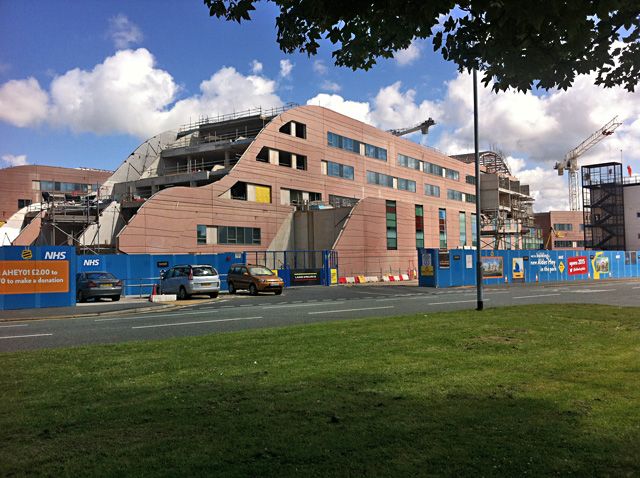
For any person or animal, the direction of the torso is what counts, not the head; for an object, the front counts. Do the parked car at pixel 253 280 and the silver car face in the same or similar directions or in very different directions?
very different directions

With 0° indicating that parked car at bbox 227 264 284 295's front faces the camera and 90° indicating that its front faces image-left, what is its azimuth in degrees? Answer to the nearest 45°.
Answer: approximately 315°

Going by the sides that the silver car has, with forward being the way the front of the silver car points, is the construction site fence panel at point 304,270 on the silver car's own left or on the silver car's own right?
on the silver car's own right

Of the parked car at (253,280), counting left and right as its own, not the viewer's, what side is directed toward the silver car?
right

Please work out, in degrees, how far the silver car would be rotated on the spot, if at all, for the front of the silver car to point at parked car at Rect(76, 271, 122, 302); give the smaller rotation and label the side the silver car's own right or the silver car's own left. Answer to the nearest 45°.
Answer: approximately 45° to the silver car's own left

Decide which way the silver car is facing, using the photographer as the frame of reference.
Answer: facing away from the viewer and to the left of the viewer

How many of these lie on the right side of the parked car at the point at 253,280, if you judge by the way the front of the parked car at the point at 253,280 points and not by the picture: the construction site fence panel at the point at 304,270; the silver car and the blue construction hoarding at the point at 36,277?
2

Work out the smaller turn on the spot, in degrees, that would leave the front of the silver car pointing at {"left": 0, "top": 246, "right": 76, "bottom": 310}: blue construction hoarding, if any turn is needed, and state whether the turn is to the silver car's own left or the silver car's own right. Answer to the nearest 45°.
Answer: approximately 90° to the silver car's own left

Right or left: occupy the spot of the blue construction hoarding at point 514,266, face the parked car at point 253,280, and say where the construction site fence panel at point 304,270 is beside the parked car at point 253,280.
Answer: right

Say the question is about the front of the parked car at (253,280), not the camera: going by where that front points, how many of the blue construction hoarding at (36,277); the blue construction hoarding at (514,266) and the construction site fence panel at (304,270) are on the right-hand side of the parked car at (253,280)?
1

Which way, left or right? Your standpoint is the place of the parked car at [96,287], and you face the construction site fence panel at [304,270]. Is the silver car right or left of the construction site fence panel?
right

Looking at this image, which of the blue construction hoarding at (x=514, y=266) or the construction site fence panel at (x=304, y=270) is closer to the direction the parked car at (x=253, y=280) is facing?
the blue construction hoarding
